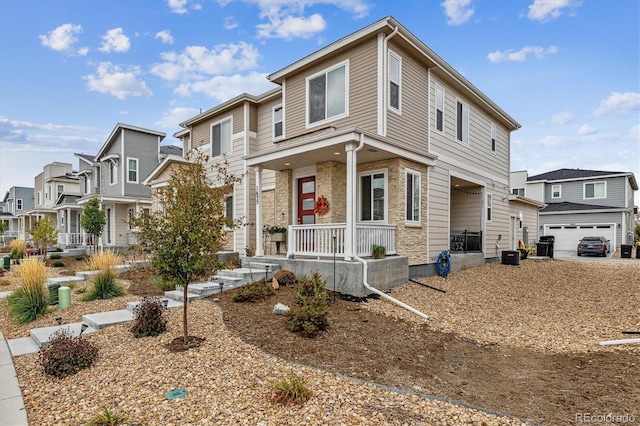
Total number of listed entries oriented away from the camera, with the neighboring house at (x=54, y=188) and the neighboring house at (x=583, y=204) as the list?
0

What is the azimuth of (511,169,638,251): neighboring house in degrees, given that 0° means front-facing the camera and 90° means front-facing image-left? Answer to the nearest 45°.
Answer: approximately 0°

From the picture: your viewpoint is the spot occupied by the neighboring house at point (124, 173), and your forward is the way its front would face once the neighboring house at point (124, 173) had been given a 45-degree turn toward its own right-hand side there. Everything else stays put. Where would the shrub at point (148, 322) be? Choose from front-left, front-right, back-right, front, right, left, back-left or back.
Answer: left

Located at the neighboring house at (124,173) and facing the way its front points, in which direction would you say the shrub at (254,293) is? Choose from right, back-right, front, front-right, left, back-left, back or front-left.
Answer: front-left

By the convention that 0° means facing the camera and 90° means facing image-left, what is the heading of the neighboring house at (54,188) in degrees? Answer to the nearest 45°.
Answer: approximately 45°
